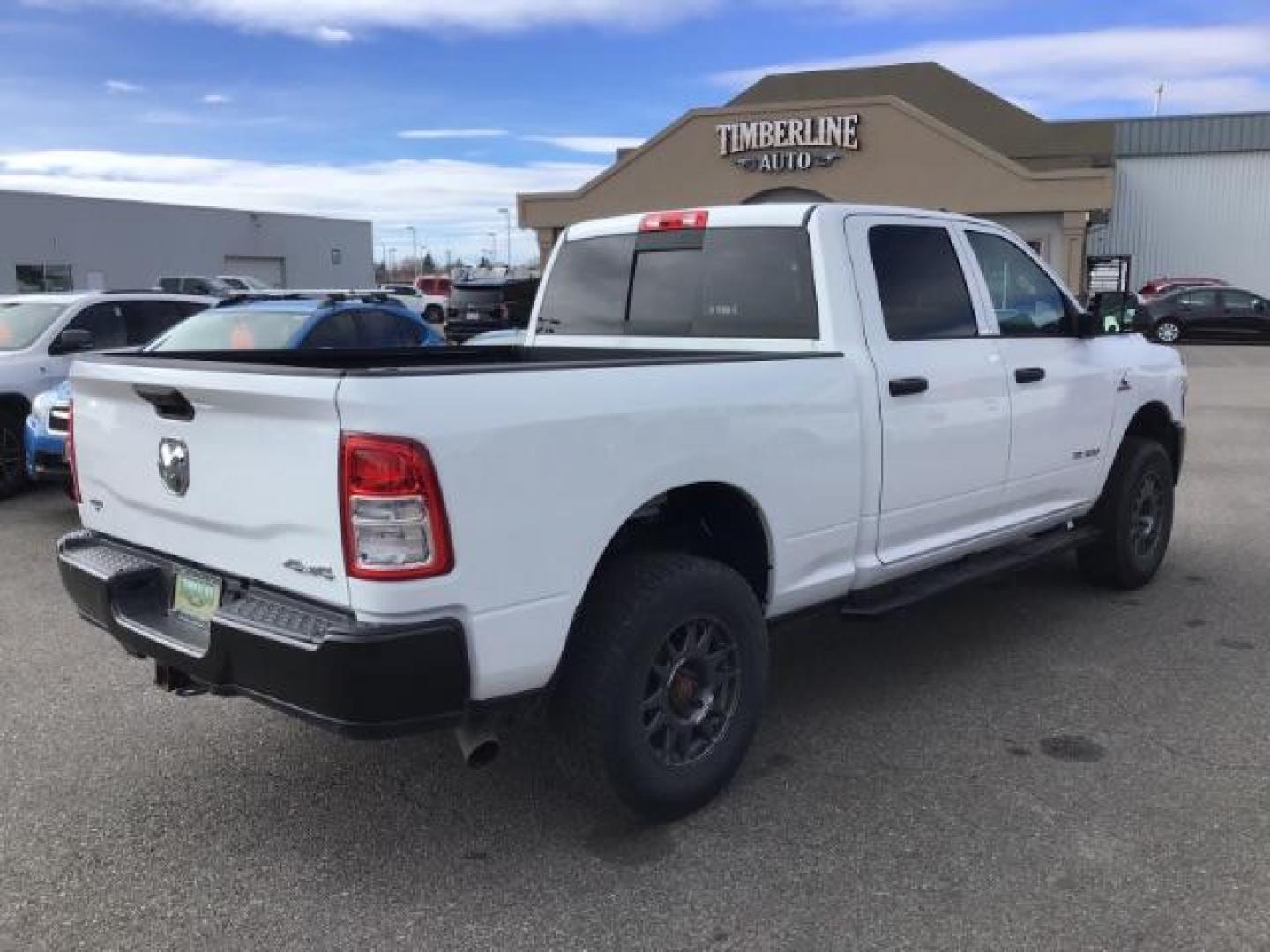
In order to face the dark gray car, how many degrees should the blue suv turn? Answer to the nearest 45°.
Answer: approximately 180°

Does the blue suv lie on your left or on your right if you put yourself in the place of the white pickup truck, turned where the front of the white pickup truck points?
on your left

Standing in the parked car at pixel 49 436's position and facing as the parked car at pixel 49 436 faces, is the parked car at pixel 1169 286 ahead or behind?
behind

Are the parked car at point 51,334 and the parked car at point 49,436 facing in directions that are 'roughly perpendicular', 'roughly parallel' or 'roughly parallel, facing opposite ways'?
roughly parallel

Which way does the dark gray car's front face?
to the viewer's right

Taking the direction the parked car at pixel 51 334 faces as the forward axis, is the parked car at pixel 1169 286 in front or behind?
behind

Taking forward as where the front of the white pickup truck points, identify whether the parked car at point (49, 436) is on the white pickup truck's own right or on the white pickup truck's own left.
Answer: on the white pickup truck's own left

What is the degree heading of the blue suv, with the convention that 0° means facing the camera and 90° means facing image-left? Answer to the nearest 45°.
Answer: approximately 45°

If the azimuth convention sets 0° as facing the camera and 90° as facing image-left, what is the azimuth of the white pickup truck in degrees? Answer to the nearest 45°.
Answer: approximately 225°

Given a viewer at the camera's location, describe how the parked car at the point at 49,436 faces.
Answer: facing the viewer and to the left of the viewer

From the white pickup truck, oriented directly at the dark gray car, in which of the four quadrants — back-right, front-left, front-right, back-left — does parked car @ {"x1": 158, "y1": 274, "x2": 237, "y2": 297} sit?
front-left

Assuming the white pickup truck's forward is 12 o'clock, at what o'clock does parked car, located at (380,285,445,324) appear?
The parked car is roughly at 10 o'clock from the white pickup truck.
